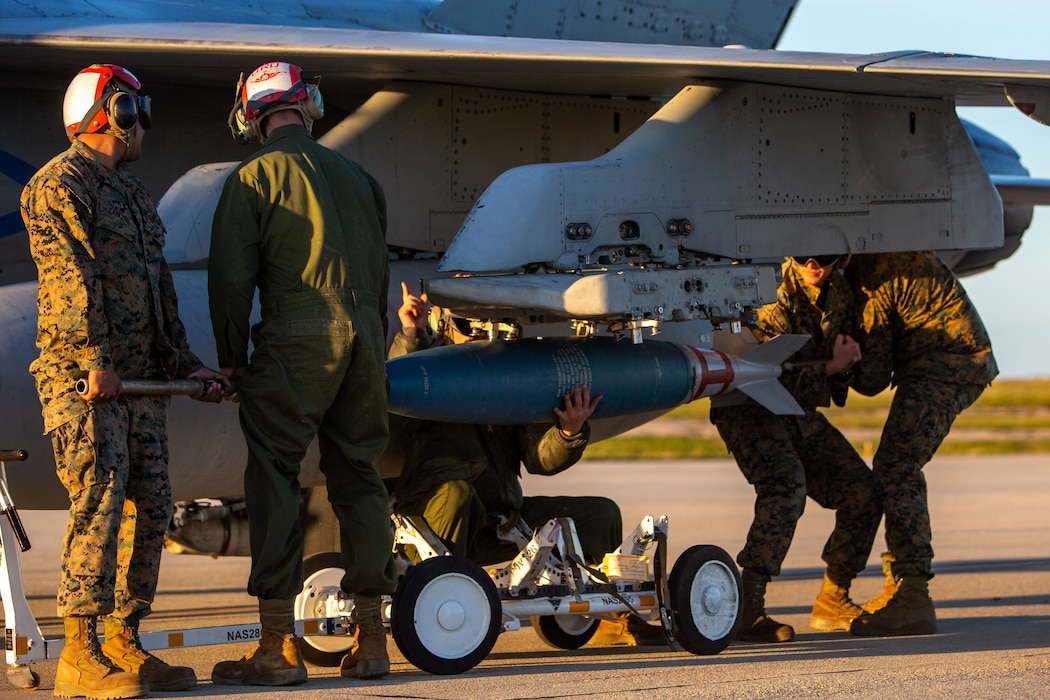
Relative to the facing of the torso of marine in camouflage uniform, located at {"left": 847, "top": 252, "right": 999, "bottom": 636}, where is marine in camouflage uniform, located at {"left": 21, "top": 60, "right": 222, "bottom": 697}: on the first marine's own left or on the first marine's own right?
on the first marine's own left

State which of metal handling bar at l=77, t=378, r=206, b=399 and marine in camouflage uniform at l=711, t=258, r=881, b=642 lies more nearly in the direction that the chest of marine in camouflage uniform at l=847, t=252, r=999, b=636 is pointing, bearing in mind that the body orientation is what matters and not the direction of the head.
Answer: the marine in camouflage uniform

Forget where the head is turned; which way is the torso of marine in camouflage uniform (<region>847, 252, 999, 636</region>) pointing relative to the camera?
to the viewer's left

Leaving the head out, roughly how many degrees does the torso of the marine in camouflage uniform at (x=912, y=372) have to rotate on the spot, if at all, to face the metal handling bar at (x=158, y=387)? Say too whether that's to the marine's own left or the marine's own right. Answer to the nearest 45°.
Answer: approximately 45° to the marine's own left

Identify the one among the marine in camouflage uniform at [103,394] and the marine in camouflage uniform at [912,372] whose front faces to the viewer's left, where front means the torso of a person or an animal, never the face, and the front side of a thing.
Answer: the marine in camouflage uniform at [912,372]

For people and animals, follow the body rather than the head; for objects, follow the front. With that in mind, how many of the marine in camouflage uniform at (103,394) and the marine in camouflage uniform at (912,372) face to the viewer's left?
1

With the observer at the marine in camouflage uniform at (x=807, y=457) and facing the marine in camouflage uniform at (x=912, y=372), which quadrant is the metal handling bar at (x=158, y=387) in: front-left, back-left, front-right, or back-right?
back-right

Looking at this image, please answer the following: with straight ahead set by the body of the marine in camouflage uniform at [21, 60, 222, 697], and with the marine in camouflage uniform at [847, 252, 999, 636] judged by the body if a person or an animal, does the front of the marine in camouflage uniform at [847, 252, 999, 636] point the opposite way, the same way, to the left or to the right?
the opposite way

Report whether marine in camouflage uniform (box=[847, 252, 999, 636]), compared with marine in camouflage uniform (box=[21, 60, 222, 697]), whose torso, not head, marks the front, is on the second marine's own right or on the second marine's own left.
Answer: on the second marine's own left

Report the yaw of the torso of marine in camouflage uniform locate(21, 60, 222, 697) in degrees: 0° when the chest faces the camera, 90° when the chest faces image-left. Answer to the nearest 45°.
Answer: approximately 315°
